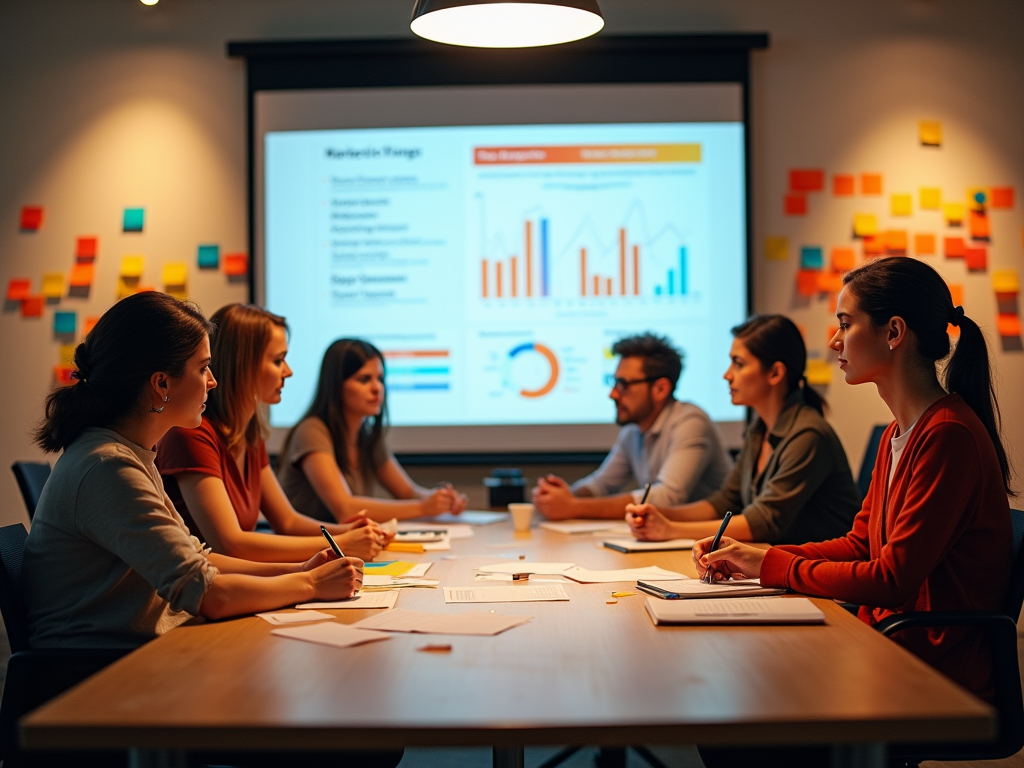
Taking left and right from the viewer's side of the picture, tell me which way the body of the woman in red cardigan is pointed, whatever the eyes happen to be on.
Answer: facing to the left of the viewer

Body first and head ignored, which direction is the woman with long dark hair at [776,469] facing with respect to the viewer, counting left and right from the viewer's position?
facing to the left of the viewer

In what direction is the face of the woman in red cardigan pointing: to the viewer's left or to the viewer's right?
to the viewer's left

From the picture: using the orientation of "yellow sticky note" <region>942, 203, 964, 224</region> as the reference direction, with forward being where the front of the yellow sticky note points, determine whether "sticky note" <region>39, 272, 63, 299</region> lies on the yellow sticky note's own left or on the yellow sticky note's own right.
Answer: on the yellow sticky note's own right

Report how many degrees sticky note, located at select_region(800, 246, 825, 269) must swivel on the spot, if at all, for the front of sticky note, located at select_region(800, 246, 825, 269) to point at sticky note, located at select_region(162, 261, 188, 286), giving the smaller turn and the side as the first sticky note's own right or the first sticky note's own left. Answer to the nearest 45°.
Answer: approximately 90° to the first sticky note's own right

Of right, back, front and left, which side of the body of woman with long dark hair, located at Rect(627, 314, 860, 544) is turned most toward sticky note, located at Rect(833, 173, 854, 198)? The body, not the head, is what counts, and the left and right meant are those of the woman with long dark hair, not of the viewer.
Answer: right

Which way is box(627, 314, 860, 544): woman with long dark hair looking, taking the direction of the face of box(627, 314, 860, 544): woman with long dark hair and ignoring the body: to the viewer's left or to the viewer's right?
to the viewer's left

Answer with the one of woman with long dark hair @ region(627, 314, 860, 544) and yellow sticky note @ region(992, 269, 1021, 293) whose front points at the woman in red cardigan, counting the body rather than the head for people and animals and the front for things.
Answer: the yellow sticky note

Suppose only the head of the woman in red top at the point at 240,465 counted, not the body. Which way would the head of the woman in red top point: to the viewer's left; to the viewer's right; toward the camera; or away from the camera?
to the viewer's right

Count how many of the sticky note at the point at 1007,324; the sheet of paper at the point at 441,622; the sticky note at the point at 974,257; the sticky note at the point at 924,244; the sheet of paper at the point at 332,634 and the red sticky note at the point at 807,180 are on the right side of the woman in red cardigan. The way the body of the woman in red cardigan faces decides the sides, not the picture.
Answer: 4

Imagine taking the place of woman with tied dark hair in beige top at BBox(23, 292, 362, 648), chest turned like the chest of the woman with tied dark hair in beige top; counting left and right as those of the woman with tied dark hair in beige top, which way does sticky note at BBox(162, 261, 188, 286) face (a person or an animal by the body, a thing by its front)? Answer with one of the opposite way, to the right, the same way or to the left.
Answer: to the right

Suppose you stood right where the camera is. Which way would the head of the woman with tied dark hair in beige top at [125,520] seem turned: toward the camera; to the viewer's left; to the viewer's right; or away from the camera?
to the viewer's right
